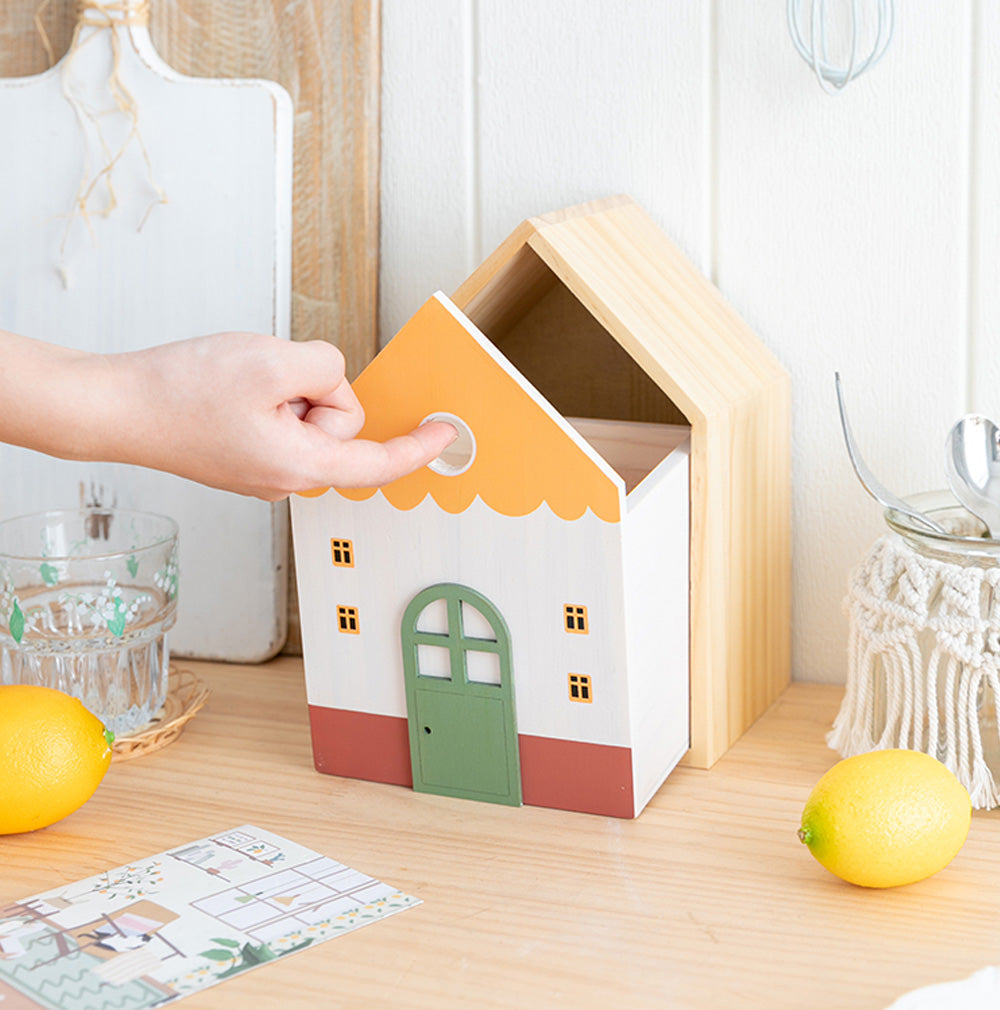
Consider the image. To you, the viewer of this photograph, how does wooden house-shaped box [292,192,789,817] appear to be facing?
facing the viewer and to the left of the viewer
